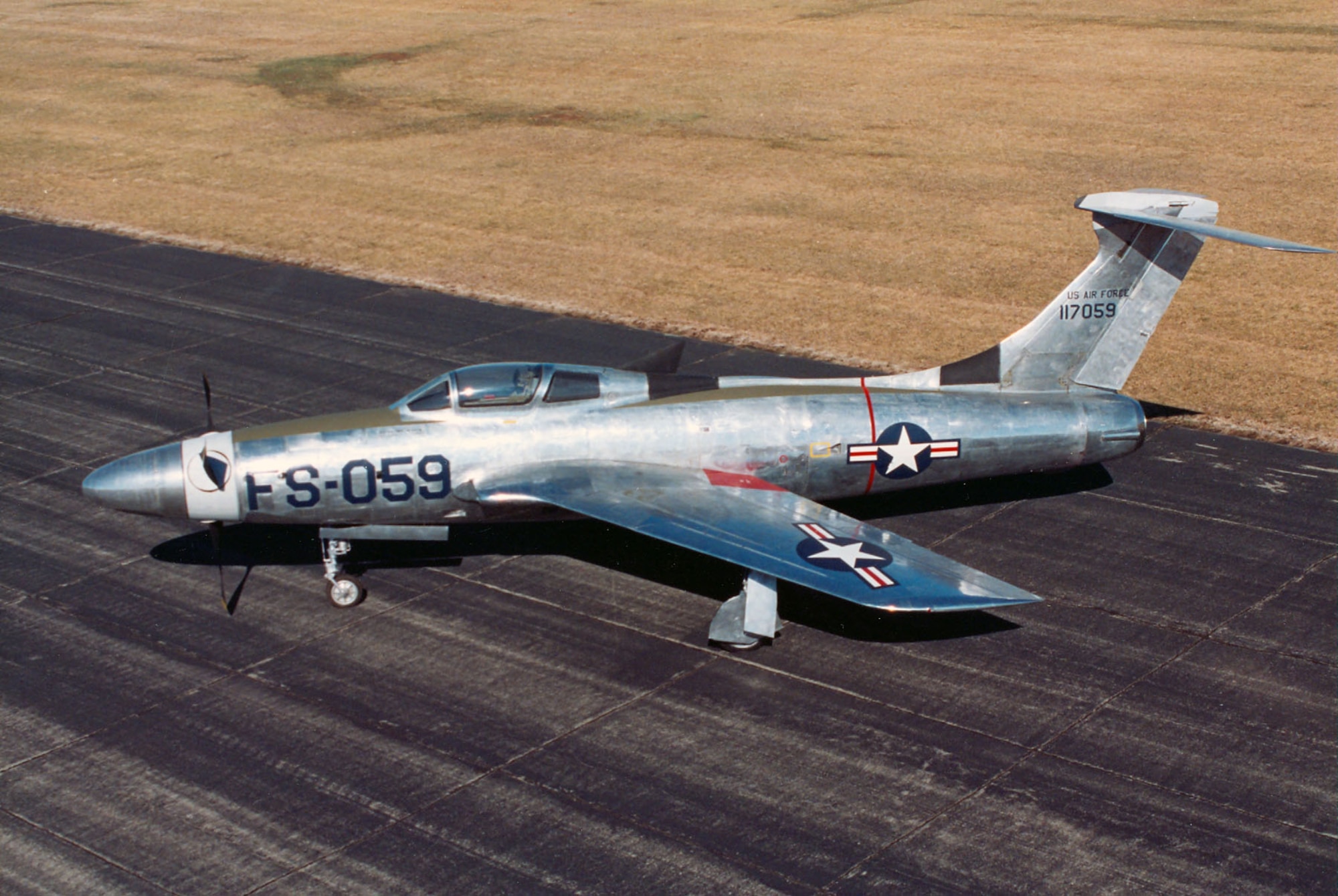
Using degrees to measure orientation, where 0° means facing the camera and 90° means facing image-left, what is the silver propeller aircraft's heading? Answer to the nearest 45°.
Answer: approximately 90°
